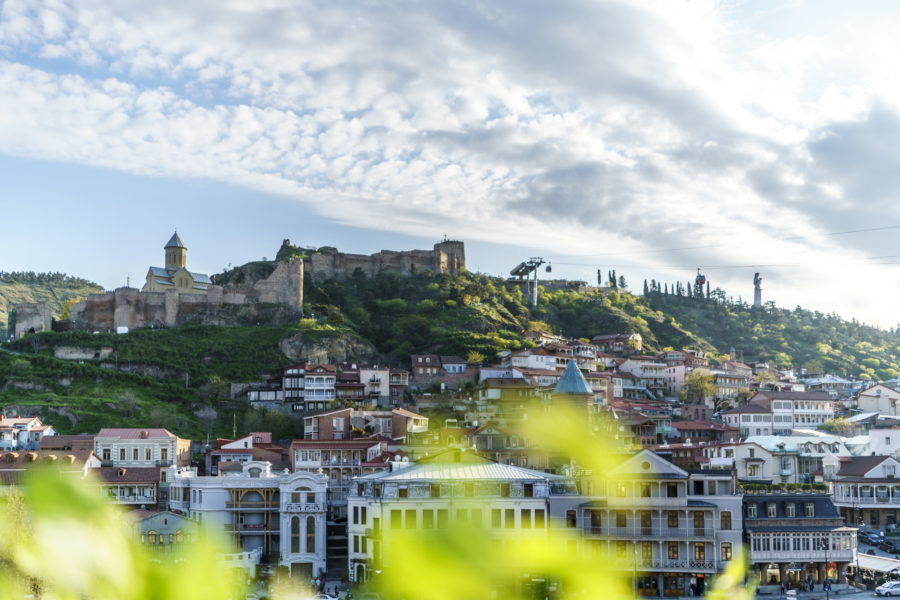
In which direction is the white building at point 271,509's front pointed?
toward the camera

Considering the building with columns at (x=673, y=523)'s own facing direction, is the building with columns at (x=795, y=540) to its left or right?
on its left

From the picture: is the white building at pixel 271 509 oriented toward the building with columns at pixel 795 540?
no

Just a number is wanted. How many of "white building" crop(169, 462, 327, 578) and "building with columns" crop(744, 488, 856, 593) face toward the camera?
2

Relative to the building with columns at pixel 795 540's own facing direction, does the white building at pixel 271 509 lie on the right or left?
on its right

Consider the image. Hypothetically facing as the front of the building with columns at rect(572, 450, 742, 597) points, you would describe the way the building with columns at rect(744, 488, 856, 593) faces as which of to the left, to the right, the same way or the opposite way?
the same way

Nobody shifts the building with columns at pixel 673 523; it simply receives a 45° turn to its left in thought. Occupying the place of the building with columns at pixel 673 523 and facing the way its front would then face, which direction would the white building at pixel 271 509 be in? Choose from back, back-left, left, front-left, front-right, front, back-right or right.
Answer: back-right

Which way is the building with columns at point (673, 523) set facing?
toward the camera
